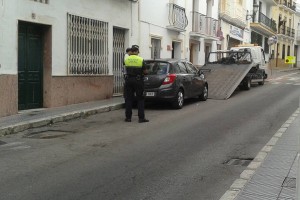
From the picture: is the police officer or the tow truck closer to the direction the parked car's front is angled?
the tow truck

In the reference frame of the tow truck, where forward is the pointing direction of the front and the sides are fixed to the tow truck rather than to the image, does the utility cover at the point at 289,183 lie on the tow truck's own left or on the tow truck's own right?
on the tow truck's own right

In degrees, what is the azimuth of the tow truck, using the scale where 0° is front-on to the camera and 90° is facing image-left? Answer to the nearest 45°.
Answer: approximately 225°

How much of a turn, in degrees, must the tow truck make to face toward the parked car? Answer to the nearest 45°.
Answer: approximately 135° to its right

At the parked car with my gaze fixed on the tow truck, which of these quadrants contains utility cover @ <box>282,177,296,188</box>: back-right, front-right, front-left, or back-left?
back-right

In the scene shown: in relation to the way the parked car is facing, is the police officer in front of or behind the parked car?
behind

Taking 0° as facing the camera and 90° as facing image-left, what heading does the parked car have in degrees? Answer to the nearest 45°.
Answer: approximately 225°

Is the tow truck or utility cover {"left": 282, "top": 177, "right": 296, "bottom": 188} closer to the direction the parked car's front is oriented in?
the tow truck

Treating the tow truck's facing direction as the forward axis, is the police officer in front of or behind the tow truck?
behind
